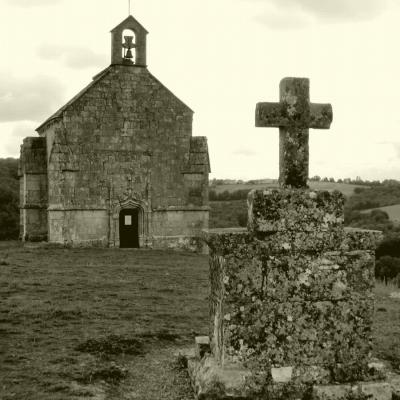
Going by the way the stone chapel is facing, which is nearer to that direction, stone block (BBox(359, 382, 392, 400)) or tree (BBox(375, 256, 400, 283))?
the stone block

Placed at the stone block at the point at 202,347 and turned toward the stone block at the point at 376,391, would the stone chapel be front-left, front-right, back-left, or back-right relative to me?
back-left

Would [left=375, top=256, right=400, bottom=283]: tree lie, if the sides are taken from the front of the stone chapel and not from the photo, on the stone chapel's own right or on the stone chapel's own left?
on the stone chapel's own left

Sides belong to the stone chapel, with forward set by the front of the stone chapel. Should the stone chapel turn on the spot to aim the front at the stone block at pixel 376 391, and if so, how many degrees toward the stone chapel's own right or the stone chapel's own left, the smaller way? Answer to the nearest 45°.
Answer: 0° — it already faces it

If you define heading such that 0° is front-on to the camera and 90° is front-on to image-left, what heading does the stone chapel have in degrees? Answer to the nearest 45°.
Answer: approximately 0°

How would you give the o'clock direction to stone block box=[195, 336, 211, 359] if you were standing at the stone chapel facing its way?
The stone block is roughly at 12 o'clock from the stone chapel.

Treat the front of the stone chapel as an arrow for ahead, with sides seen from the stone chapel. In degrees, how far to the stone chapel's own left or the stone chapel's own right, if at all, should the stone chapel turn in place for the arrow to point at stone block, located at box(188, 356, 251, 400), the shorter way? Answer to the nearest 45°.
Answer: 0° — it already faces it
